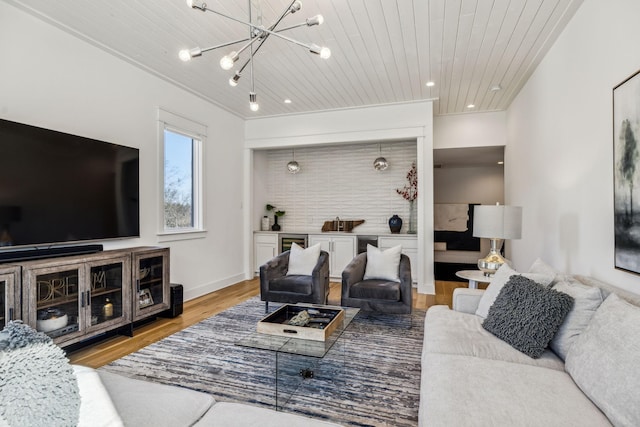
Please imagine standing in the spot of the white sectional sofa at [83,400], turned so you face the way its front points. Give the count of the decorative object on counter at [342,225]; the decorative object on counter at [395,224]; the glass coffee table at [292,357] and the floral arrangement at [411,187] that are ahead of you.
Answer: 4

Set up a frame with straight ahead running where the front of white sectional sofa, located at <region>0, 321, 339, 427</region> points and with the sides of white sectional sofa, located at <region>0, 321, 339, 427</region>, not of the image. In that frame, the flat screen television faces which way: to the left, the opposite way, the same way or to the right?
to the right

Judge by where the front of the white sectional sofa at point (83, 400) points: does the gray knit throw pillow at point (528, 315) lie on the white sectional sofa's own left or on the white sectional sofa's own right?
on the white sectional sofa's own right

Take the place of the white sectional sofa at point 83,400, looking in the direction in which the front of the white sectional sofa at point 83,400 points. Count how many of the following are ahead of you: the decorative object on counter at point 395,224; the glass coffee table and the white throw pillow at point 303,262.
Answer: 3

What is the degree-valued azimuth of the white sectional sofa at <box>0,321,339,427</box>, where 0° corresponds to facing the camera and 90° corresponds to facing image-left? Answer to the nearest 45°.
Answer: approximately 225°

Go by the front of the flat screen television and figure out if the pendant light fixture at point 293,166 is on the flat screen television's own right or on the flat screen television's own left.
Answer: on the flat screen television's own left

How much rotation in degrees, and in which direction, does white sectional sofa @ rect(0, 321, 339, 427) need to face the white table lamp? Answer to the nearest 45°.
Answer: approximately 45° to its right

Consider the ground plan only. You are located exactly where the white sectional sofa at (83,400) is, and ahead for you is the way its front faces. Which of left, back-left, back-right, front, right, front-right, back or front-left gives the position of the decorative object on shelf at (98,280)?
front-left

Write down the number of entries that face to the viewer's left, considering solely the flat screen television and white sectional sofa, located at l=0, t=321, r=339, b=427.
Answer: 0

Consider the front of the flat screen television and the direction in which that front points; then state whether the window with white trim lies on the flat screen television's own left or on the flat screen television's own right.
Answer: on the flat screen television's own left

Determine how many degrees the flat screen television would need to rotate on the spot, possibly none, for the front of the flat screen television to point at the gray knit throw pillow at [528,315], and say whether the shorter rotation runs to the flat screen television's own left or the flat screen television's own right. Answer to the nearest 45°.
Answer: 0° — it already faces it

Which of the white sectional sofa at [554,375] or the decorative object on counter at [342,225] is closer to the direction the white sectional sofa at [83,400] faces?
the decorative object on counter

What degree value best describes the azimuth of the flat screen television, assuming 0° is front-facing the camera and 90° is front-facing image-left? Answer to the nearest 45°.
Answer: approximately 315°

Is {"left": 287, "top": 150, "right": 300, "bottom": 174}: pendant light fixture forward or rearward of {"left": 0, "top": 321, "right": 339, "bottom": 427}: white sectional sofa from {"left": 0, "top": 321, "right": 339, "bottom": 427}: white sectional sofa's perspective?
forward
